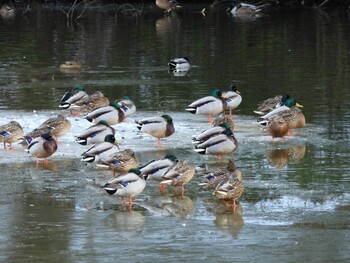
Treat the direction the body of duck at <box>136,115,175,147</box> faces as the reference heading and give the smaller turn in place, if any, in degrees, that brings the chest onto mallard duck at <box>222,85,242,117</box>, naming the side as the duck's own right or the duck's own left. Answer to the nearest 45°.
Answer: approximately 45° to the duck's own left

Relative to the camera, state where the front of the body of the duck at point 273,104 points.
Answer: to the viewer's right

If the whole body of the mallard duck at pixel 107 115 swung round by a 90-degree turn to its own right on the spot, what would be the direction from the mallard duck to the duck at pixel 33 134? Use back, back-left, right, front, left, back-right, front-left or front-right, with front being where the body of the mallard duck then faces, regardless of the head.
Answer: front-right

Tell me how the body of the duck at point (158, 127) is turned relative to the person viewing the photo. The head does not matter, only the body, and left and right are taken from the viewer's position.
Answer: facing to the right of the viewer
